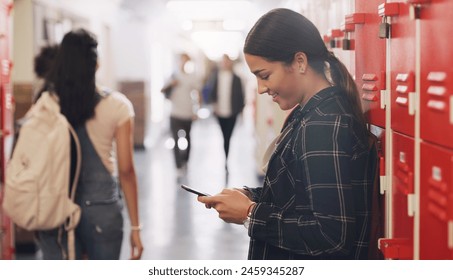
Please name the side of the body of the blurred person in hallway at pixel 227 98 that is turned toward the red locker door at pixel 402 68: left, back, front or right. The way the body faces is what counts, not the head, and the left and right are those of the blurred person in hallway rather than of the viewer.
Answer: front

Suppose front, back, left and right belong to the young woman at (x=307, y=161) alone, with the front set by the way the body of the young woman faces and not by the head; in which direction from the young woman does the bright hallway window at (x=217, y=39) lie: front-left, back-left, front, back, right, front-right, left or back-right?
right

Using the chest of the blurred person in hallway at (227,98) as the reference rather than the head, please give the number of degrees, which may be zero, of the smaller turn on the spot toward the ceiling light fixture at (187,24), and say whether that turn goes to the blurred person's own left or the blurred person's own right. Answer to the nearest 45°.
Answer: approximately 180°

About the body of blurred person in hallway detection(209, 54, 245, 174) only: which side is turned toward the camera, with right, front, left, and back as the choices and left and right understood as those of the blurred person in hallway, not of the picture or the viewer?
front

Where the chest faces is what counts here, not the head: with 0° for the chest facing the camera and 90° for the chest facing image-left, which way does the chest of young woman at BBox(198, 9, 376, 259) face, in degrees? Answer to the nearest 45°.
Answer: approximately 90°

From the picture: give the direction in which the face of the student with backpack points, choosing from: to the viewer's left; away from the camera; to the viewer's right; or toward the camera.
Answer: away from the camera

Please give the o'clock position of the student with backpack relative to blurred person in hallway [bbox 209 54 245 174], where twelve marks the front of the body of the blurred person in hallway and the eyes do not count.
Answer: The student with backpack is roughly at 12 o'clock from the blurred person in hallway.

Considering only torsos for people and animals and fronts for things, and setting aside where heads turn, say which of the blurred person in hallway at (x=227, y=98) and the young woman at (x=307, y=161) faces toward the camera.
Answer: the blurred person in hallway

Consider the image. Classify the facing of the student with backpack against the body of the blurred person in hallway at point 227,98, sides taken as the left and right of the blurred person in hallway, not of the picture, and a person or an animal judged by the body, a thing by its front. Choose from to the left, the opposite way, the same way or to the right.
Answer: the opposite way

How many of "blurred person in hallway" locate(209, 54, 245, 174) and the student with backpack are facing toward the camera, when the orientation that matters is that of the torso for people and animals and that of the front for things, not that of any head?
1

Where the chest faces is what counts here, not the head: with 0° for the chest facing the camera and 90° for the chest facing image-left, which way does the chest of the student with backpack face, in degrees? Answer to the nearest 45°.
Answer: approximately 180°

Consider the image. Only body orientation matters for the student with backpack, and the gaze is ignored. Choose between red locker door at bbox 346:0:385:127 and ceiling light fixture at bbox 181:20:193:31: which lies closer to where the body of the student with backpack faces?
the ceiling light fixture

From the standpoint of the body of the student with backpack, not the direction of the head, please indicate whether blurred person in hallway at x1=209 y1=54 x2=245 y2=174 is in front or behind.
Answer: in front

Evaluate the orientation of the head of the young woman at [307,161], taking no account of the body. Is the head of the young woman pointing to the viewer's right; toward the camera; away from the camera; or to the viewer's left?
to the viewer's left
